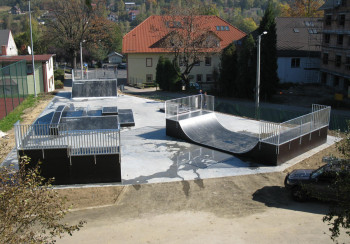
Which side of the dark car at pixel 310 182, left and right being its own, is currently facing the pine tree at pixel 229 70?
right

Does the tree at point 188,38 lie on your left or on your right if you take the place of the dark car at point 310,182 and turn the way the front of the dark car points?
on your right

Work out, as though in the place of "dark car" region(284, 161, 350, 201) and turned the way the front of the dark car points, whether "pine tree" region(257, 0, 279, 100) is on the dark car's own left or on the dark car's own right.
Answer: on the dark car's own right

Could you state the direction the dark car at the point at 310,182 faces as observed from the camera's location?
facing to the left of the viewer

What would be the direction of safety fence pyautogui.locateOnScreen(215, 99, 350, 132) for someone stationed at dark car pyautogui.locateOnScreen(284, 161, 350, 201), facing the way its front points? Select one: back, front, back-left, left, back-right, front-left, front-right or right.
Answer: right

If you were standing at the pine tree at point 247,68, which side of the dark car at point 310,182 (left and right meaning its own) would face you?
right

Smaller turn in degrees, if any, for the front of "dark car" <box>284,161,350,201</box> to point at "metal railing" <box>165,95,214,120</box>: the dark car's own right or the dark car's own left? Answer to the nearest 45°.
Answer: approximately 45° to the dark car's own right

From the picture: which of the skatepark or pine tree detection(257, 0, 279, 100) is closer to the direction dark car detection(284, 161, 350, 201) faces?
the skatepark

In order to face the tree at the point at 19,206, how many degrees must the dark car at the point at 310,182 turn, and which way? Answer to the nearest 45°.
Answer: approximately 45° to its left
